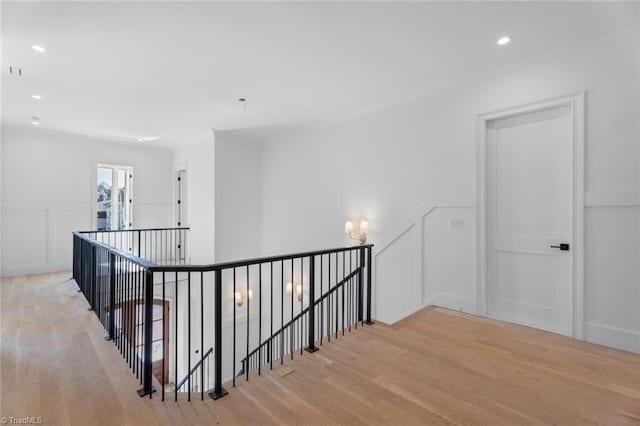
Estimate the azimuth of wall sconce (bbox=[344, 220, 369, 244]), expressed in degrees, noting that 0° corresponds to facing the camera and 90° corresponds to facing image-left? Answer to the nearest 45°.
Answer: approximately 45°

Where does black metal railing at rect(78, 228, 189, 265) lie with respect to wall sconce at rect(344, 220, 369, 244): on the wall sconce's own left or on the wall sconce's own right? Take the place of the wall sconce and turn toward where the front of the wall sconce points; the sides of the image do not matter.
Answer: on the wall sconce's own right

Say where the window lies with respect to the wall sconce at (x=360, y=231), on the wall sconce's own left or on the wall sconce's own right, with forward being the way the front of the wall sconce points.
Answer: on the wall sconce's own right

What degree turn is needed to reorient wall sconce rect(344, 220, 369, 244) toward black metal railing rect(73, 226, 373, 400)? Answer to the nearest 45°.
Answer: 0° — it already faces it

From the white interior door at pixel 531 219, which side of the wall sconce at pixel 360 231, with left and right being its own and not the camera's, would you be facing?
left
